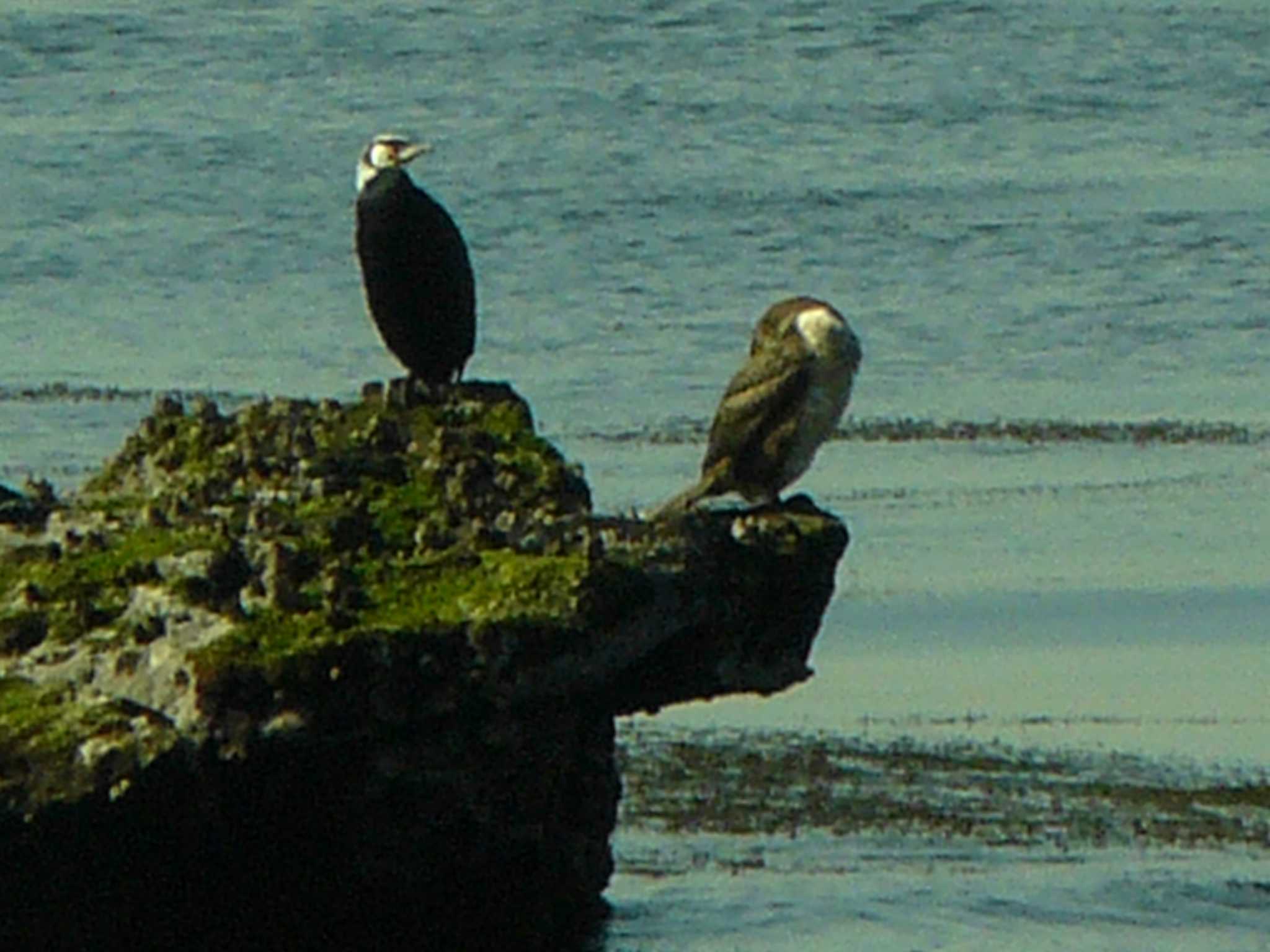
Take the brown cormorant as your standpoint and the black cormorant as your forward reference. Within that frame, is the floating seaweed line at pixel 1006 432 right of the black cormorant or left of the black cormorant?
right

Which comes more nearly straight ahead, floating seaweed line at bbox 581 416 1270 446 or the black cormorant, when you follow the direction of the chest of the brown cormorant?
the floating seaweed line

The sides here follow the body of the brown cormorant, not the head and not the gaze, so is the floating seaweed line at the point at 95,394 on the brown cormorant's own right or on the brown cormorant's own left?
on the brown cormorant's own left
